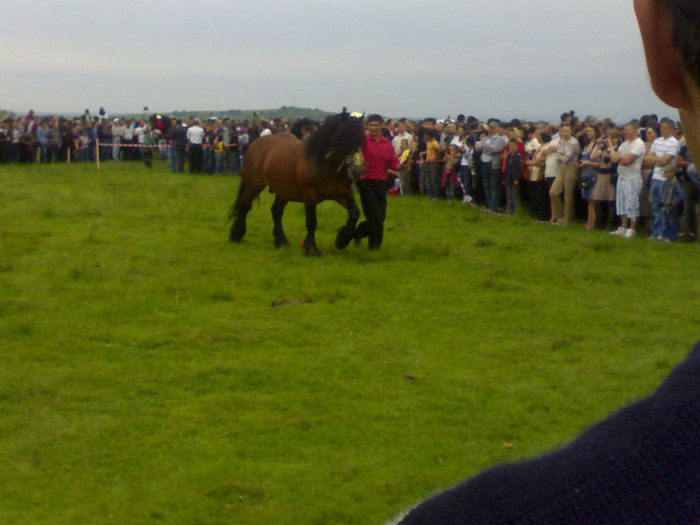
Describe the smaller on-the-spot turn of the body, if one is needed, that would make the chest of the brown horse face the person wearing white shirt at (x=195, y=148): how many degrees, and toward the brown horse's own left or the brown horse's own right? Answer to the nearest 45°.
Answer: approximately 135° to the brown horse's own left

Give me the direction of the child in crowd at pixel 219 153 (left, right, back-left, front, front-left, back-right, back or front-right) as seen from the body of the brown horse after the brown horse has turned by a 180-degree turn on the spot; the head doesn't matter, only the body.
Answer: front-right

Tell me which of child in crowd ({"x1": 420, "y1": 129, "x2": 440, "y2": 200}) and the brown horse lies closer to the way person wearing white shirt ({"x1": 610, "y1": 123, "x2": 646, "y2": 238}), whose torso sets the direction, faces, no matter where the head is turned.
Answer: the brown horse

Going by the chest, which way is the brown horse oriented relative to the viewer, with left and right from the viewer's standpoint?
facing the viewer and to the right of the viewer

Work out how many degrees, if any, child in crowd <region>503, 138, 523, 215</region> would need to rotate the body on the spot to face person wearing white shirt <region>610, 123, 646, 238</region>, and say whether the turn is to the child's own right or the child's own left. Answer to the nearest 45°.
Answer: approximately 90° to the child's own left

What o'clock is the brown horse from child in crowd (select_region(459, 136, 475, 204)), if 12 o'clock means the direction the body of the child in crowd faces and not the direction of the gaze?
The brown horse is roughly at 11 o'clock from the child in crowd.

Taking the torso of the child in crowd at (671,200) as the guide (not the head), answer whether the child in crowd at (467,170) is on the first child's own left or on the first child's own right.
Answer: on the first child's own right

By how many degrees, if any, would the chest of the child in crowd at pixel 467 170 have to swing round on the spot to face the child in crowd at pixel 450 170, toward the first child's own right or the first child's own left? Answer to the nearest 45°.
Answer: approximately 90° to the first child's own right

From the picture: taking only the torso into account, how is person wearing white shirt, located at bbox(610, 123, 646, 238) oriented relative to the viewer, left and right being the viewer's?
facing the viewer and to the left of the viewer

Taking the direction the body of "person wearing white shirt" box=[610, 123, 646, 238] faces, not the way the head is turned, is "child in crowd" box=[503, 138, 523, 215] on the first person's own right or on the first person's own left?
on the first person's own right

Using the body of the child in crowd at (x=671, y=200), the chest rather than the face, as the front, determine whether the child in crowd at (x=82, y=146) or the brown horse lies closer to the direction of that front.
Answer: the brown horse

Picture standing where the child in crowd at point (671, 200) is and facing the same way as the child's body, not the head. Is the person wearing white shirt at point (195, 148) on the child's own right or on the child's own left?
on the child's own right
